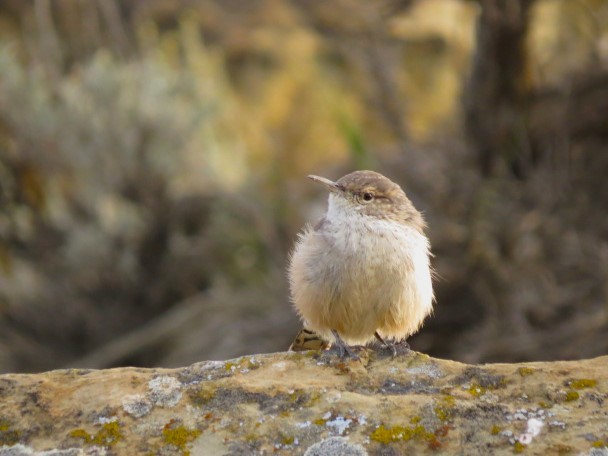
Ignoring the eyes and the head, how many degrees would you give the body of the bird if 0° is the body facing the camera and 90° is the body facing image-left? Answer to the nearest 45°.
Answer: approximately 0°
